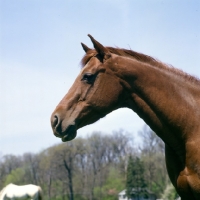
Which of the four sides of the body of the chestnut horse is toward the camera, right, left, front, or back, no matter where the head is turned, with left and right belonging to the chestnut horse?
left

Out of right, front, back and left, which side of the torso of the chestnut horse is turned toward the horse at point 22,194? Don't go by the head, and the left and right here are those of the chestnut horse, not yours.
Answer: right
